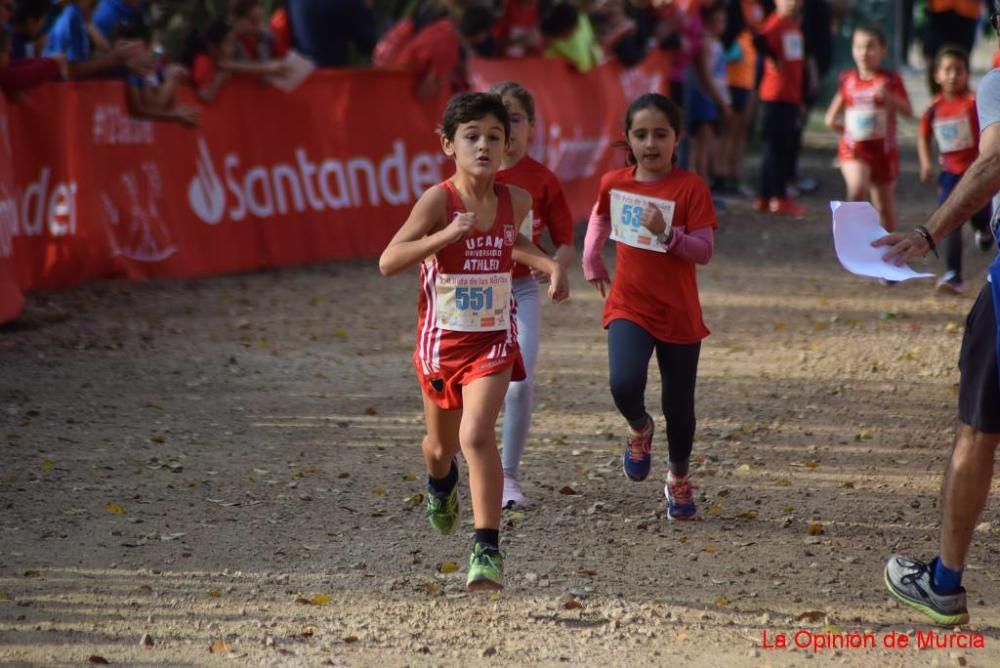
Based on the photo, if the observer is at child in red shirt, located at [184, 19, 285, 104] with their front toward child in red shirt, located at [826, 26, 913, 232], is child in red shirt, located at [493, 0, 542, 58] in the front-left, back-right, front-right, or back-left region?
front-left

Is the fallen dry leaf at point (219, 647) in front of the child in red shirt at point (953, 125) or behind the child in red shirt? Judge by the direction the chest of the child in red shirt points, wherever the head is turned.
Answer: in front

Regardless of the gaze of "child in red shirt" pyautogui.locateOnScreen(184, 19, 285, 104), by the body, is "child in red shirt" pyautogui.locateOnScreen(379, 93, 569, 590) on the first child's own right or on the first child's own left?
on the first child's own right

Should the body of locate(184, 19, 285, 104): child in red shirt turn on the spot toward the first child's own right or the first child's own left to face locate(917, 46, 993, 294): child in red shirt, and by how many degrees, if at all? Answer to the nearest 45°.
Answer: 0° — they already face them

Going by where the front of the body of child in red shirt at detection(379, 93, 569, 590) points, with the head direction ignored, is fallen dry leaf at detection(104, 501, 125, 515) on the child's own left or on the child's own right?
on the child's own right

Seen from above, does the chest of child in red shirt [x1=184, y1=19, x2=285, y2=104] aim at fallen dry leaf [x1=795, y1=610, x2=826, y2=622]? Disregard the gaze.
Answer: no

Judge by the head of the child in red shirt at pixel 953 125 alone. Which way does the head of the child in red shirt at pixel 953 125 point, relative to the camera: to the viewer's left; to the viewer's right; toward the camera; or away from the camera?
toward the camera

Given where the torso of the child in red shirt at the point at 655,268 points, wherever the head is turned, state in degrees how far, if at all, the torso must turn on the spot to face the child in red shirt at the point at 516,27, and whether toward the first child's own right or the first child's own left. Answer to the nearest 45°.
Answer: approximately 180°

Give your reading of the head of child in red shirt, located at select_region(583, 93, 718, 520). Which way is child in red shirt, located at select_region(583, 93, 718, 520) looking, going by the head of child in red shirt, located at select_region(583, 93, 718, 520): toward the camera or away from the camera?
toward the camera

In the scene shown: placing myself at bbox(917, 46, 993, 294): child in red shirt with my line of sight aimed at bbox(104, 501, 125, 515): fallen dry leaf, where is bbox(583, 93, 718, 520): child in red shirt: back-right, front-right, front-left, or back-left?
front-left

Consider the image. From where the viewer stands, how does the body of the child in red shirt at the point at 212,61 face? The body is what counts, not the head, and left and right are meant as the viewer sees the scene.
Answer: facing to the right of the viewer

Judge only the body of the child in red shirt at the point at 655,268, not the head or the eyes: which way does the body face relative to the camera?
toward the camera

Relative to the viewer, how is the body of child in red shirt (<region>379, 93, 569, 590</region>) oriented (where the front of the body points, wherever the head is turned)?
toward the camera

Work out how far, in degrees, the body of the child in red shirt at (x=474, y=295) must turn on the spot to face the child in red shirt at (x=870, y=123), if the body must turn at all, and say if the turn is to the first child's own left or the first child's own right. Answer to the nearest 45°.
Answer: approximately 135° to the first child's own left

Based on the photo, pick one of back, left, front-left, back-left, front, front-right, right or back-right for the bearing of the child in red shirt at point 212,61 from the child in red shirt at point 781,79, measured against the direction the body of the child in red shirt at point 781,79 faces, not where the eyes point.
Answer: right

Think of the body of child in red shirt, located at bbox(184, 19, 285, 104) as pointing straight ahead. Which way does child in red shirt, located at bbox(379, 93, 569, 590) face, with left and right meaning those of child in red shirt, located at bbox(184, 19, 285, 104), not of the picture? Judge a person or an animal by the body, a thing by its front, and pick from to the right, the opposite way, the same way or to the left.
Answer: to the right
